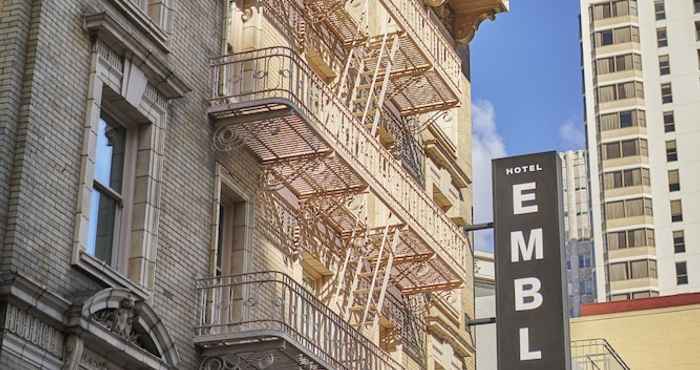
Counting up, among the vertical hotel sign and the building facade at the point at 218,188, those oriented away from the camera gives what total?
0

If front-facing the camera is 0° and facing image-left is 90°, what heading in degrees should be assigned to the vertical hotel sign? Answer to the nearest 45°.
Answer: approximately 0°

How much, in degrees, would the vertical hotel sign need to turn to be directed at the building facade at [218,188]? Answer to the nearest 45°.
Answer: approximately 45° to its right

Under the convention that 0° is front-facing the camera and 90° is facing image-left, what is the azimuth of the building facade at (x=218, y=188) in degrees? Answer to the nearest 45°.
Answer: approximately 315°
